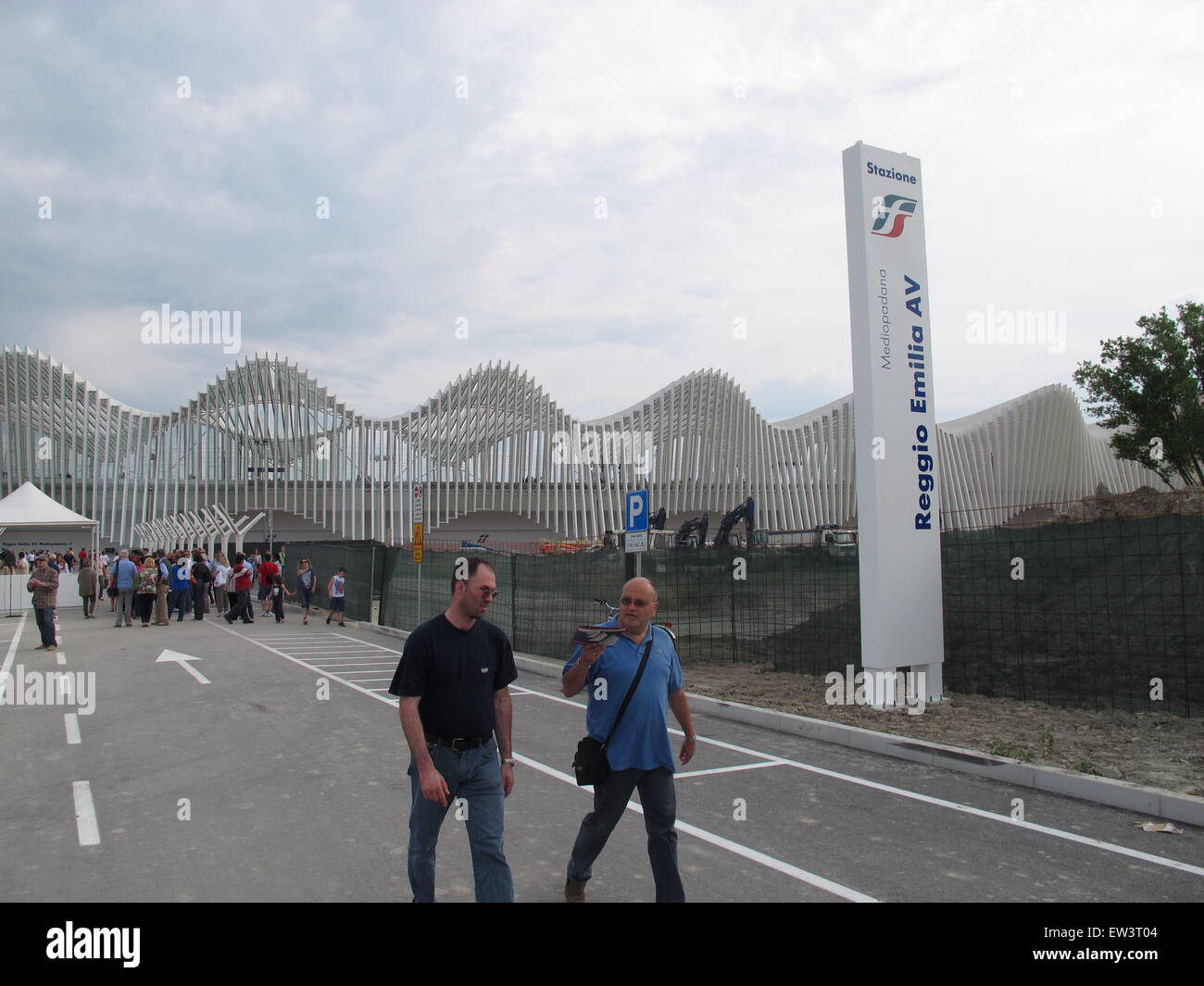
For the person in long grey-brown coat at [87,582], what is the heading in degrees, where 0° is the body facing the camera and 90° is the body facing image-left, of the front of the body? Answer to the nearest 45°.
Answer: approximately 180°

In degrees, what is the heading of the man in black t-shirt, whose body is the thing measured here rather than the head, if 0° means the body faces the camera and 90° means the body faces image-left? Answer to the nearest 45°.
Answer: approximately 315°

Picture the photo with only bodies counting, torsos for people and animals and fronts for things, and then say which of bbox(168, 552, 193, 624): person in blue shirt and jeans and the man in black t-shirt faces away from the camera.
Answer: the person in blue shirt and jeans

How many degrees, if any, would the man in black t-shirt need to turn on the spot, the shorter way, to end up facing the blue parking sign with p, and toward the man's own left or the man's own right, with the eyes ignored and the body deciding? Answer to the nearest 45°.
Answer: approximately 135° to the man's own left

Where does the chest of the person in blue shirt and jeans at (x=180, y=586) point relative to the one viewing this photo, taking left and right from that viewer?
facing away from the viewer

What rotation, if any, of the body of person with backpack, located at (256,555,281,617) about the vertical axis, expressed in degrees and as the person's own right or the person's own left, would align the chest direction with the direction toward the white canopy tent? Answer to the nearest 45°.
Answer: approximately 45° to the person's own left

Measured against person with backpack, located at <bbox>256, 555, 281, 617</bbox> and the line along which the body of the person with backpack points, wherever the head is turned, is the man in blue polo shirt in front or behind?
behind

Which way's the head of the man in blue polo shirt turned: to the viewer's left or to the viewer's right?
to the viewer's left

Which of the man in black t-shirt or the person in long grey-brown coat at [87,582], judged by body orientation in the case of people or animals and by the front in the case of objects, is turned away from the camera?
the person in long grey-brown coat
